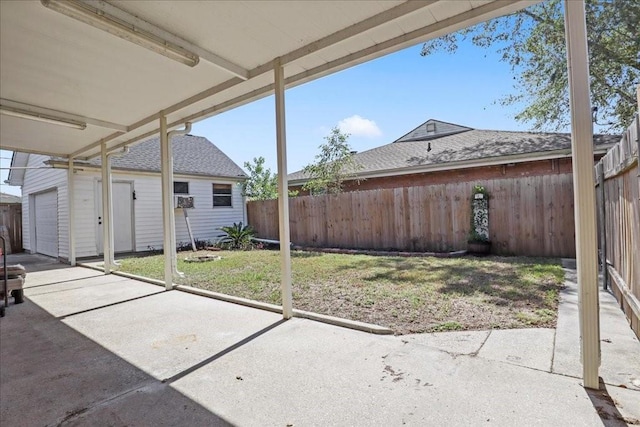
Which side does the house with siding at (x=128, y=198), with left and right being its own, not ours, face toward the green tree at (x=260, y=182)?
back

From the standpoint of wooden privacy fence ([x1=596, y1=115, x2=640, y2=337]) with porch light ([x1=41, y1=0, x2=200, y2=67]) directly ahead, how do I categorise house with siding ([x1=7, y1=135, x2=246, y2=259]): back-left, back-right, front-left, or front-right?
front-right

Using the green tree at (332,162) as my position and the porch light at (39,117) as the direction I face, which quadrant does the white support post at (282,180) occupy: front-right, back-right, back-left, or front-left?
front-left

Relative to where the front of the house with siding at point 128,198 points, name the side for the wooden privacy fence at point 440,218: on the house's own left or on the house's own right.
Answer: on the house's own left

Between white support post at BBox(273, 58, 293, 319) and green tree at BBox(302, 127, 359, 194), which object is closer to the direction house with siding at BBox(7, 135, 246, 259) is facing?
the white support post

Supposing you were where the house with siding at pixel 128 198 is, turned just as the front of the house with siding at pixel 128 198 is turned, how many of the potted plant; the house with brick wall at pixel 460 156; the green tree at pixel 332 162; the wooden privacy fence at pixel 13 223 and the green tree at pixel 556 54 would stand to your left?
4

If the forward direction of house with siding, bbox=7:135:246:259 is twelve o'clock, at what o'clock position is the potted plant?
The potted plant is roughly at 9 o'clock from the house with siding.

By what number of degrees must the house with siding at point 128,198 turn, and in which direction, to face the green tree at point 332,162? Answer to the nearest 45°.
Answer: approximately 90° to its left

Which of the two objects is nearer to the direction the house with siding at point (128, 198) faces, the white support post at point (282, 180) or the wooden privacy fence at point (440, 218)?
the white support post

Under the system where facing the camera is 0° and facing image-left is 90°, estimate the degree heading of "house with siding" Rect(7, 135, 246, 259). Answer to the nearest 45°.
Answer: approximately 45°

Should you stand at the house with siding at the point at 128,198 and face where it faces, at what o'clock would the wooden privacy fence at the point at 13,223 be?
The wooden privacy fence is roughly at 3 o'clock from the house with siding.

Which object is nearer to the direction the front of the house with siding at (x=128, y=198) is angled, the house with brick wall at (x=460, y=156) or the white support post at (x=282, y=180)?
the white support post

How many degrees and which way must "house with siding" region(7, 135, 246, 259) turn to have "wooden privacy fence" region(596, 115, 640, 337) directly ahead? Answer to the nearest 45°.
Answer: approximately 45° to its left

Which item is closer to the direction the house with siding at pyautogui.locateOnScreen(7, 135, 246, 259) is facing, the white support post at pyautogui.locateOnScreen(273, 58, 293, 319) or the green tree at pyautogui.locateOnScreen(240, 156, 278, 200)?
the white support post

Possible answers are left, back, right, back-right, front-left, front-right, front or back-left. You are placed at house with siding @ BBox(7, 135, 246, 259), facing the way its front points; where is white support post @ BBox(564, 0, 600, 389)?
front-left

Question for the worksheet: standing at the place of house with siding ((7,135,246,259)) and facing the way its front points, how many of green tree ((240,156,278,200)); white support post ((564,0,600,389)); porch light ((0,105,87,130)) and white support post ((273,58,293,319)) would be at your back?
1

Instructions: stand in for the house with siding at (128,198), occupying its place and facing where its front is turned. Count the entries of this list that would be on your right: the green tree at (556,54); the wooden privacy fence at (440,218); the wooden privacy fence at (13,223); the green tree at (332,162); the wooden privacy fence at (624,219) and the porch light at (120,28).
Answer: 1
